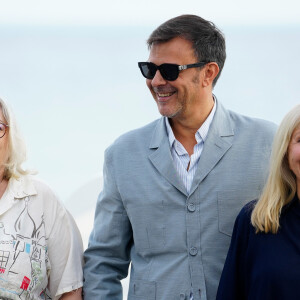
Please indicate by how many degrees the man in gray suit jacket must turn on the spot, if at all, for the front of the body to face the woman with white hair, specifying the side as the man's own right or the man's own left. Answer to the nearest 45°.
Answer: approximately 90° to the man's own right

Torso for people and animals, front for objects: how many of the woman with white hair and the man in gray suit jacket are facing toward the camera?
2

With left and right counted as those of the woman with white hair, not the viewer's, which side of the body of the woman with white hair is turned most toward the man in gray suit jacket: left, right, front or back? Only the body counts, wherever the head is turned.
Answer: left

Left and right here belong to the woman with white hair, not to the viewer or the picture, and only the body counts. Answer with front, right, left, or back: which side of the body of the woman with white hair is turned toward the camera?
front

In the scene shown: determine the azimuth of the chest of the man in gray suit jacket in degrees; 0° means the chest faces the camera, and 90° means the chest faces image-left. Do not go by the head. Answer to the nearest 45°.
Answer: approximately 0°
